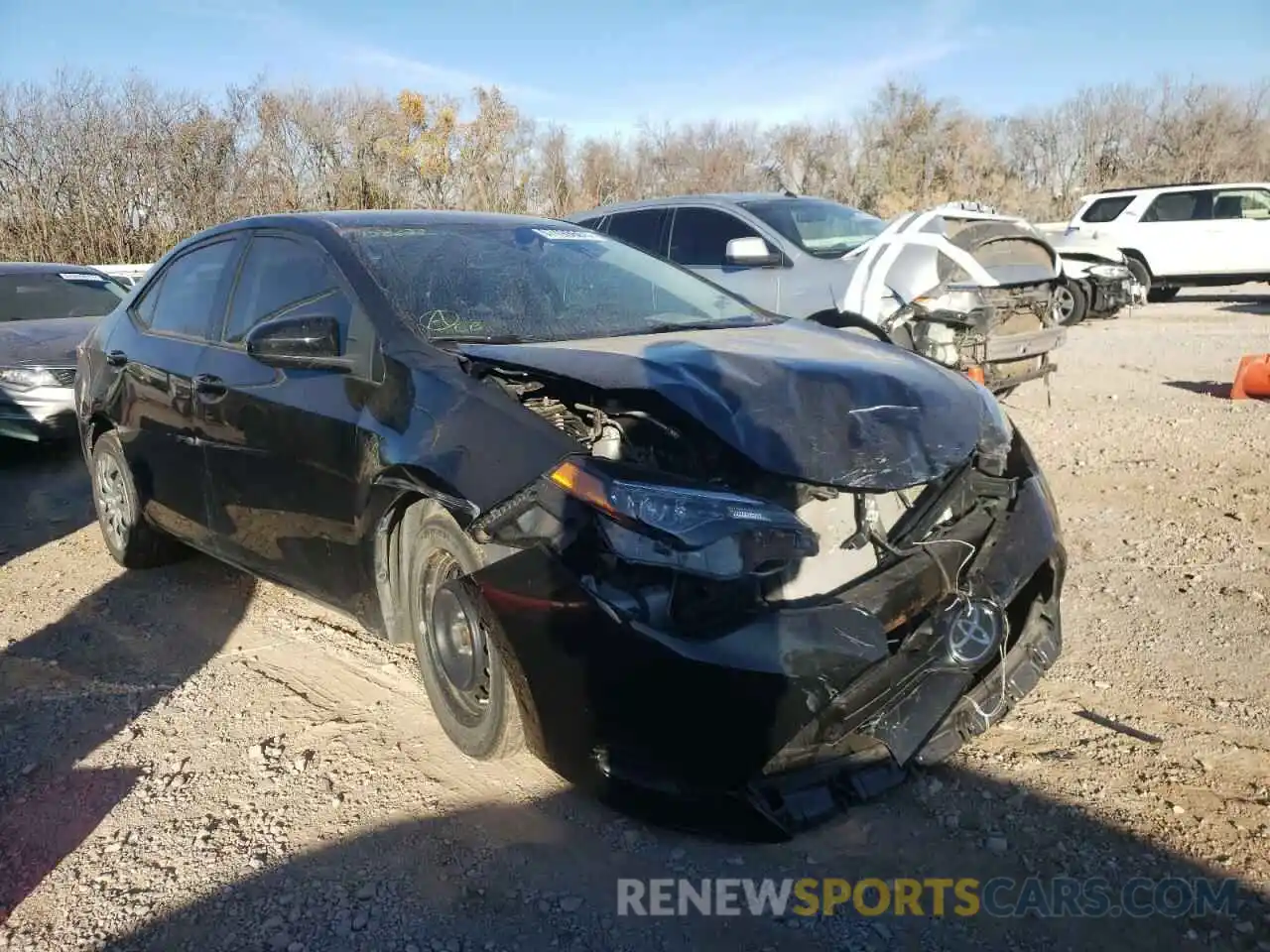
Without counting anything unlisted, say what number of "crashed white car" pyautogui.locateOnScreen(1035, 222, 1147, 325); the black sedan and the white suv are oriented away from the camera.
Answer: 0

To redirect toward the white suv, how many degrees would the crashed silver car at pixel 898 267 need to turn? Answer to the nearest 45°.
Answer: approximately 90° to its left

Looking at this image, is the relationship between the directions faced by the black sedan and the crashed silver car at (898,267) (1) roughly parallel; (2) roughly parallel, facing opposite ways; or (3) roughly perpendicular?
roughly parallel

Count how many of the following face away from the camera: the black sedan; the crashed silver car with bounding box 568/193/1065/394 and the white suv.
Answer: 0

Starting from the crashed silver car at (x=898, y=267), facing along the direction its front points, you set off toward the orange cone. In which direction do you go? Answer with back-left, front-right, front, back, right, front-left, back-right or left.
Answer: front-left

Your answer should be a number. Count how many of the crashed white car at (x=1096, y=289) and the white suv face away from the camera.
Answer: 0
